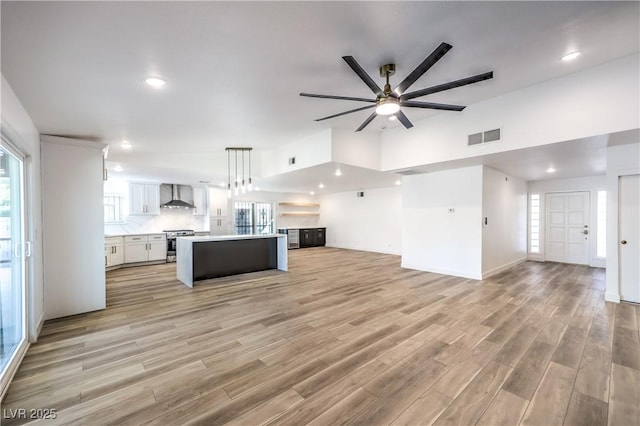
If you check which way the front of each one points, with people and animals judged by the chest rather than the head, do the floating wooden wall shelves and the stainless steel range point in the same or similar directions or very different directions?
same or similar directions

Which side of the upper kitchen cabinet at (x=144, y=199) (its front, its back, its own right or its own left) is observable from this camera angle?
front

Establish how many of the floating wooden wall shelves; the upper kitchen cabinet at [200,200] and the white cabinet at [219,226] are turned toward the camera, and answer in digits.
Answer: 3

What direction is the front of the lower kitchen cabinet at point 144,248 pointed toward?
toward the camera

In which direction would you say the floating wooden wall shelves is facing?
toward the camera

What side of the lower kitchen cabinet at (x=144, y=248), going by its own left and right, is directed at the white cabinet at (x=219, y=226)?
left

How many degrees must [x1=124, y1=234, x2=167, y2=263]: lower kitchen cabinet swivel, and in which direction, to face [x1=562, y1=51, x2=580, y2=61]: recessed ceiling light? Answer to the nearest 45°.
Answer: approximately 45° to its left

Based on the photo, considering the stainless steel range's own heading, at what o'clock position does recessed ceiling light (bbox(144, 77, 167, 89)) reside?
The recessed ceiling light is roughly at 12 o'clock from the stainless steel range.

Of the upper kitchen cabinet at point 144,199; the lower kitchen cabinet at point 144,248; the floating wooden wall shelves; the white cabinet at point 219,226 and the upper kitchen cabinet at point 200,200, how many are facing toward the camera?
5

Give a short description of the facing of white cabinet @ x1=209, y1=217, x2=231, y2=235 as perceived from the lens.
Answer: facing the viewer

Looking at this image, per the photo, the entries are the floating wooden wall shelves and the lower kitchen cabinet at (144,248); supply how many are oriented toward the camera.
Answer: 2

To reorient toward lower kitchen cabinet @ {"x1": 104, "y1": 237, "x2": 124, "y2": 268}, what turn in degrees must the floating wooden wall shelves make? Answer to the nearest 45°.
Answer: approximately 45° to its right

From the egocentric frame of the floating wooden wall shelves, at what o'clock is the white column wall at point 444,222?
The white column wall is roughly at 11 o'clock from the floating wooden wall shelves.

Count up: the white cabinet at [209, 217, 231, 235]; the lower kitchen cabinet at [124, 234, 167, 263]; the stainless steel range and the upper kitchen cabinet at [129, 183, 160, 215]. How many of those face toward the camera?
4

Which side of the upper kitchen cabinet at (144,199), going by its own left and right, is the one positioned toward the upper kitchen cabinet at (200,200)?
left
